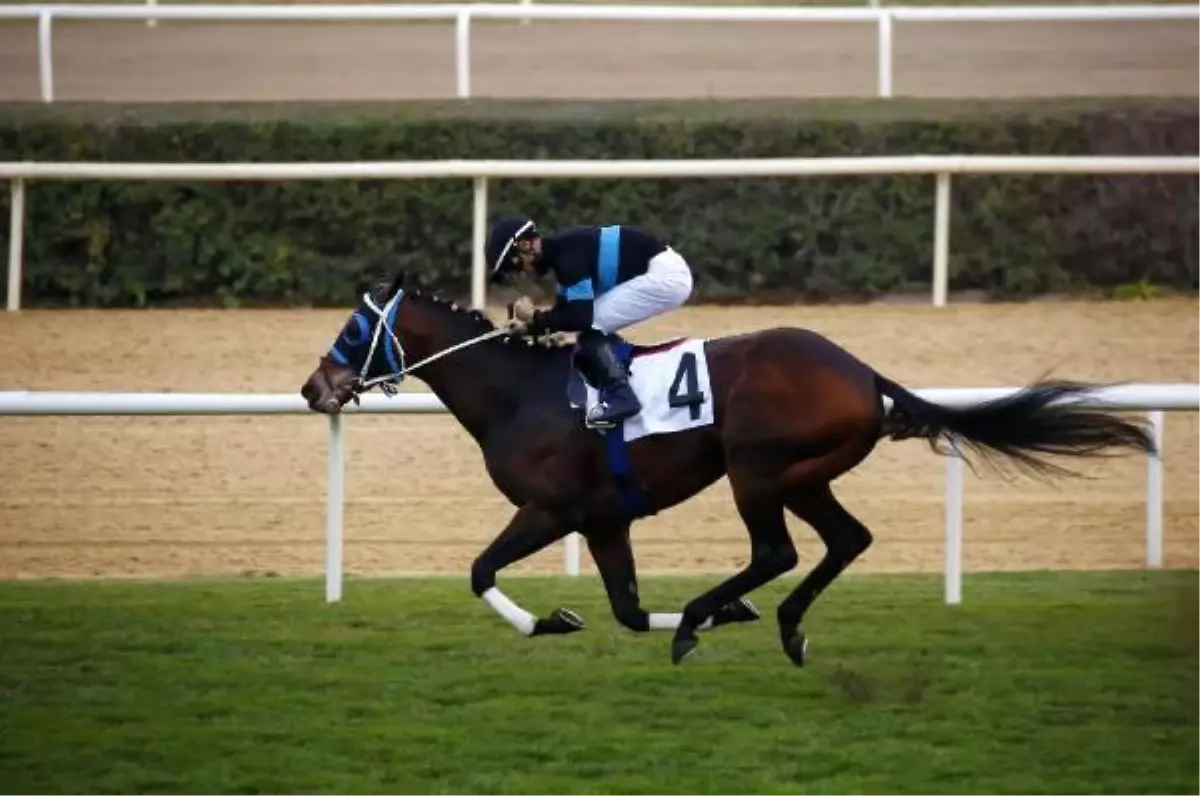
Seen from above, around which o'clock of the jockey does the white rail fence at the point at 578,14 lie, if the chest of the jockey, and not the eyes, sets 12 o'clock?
The white rail fence is roughly at 3 o'clock from the jockey.

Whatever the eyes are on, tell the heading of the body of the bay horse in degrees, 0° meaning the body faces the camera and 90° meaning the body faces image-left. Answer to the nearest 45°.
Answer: approximately 90°

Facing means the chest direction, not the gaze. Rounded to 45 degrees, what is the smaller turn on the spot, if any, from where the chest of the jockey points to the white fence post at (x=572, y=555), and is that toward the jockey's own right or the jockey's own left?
approximately 90° to the jockey's own right

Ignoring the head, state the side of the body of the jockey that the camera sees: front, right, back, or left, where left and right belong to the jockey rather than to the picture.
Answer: left

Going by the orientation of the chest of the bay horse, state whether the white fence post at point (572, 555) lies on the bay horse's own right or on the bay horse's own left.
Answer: on the bay horse's own right

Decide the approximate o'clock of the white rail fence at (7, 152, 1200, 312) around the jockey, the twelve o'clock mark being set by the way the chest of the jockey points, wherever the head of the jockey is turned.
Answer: The white rail fence is roughly at 3 o'clock from the jockey.

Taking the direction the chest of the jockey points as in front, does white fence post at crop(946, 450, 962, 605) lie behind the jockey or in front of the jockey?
behind

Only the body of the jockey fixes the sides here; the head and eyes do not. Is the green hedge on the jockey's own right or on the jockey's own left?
on the jockey's own right

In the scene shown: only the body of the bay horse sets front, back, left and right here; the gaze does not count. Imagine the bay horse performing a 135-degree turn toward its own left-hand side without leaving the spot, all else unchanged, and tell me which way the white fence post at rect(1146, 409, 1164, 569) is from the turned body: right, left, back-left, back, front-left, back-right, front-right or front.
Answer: left
